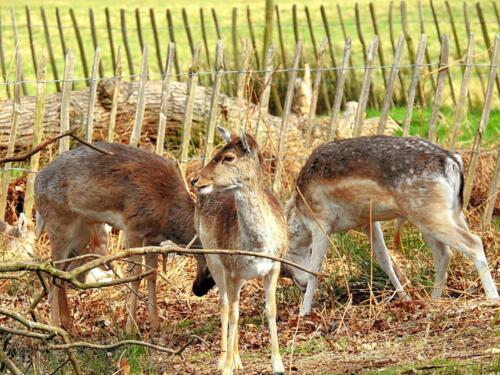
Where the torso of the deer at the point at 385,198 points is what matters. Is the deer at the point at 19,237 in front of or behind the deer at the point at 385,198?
in front

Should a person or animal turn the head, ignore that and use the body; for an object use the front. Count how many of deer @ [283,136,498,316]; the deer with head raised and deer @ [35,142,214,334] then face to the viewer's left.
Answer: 1

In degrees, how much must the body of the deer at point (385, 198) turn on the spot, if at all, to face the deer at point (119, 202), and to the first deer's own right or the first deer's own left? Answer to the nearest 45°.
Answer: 0° — it already faces it

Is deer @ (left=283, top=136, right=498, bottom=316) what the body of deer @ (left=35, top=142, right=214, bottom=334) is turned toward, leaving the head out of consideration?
yes

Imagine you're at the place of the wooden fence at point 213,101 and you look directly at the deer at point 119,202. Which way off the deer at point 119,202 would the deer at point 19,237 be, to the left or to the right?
right

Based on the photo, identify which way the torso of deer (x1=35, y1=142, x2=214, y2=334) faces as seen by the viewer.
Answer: to the viewer's right

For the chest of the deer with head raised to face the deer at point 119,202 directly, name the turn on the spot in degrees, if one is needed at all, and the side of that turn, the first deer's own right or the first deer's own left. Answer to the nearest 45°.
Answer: approximately 135° to the first deer's own right

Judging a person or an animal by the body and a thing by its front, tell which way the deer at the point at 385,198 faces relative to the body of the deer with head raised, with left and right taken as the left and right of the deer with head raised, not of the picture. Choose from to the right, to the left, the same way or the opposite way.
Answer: to the right

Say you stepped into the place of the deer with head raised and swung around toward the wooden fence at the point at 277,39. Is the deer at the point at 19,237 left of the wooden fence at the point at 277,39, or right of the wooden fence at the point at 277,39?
left

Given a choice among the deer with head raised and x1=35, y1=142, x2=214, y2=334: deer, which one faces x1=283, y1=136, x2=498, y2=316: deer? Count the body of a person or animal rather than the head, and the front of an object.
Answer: x1=35, y1=142, x2=214, y2=334: deer

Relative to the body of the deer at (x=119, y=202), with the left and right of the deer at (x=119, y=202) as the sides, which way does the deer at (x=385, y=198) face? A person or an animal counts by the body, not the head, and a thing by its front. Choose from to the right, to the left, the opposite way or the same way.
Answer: the opposite way

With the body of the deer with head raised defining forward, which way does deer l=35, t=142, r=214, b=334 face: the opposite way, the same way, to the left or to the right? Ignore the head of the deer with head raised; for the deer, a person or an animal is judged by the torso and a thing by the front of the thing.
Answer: to the left

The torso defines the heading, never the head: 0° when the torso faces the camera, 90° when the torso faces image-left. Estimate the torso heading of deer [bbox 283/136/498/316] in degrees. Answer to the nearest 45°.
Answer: approximately 90°
